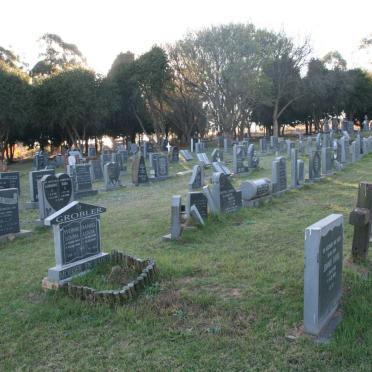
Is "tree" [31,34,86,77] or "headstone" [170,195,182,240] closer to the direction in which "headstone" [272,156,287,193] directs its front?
the headstone

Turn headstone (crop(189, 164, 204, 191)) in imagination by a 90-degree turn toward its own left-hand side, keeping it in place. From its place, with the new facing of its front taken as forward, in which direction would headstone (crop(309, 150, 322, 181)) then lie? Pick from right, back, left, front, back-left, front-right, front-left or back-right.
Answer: front-right

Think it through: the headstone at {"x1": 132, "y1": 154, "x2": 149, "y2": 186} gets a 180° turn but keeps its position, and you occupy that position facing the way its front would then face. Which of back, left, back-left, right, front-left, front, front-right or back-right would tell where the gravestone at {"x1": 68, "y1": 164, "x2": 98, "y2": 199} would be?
left

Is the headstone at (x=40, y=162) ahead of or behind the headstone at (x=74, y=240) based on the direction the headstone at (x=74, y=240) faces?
behind

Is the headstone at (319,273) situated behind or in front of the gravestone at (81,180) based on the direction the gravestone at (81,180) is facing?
in front

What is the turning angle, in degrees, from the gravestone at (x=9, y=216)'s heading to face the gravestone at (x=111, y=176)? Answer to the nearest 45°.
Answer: approximately 90° to its left

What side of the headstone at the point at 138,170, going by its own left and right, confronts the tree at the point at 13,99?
back

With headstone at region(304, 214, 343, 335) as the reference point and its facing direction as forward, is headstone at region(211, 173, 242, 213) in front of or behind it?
behind

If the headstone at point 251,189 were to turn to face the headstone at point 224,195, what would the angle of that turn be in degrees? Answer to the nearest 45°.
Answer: approximately 90° to its right

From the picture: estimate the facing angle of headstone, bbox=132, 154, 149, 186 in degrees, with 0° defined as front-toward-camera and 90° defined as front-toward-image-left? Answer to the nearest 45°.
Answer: approximately 315°

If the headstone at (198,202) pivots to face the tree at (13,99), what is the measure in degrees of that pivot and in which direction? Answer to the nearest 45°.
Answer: approximately 180°
